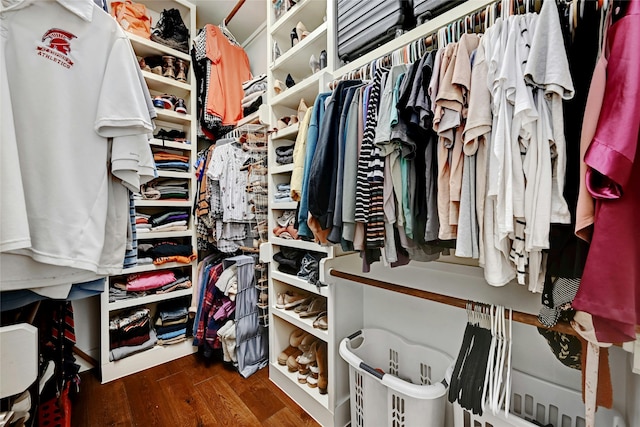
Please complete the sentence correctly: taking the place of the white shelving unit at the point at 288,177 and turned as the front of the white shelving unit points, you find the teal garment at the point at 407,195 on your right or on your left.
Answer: on your left

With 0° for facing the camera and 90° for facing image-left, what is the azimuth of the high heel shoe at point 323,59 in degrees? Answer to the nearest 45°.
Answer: approximately 45°

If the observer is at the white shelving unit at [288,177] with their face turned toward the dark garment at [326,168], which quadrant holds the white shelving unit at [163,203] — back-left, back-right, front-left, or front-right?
back-right

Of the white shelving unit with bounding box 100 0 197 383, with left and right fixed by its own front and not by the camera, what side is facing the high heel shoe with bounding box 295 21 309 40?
front

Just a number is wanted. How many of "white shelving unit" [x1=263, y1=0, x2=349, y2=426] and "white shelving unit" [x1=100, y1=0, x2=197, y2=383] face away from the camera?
0

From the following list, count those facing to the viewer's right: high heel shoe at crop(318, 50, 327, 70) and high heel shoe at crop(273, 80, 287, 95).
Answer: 0
